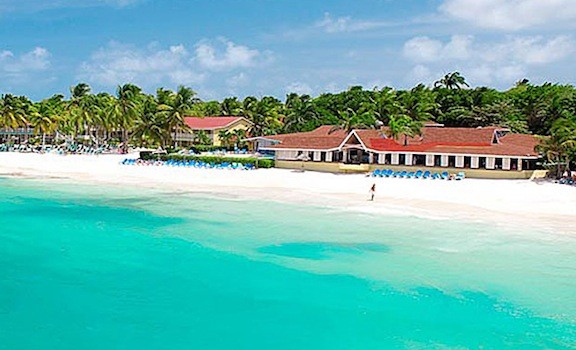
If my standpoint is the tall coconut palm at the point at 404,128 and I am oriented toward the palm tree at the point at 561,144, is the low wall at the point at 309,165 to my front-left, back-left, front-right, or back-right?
back-right

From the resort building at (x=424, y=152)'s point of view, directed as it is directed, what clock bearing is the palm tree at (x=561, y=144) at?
The palm tree is roughly at 10 o'clock from the resort building.

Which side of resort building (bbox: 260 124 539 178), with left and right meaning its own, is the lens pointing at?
front
